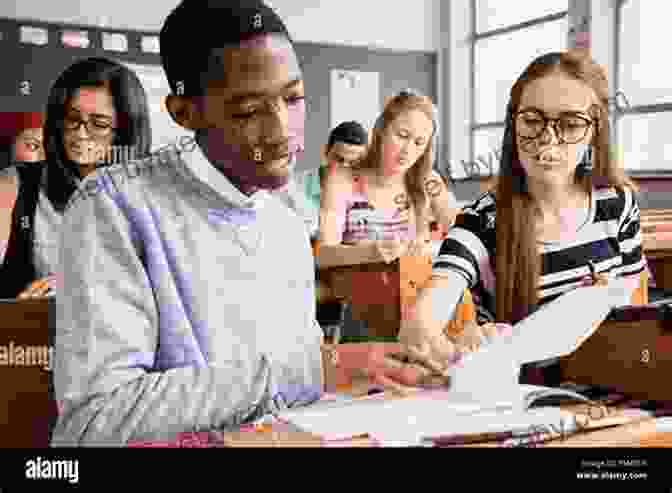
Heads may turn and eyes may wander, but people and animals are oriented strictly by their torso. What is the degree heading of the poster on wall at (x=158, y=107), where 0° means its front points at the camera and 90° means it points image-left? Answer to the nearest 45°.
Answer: approximately 0°

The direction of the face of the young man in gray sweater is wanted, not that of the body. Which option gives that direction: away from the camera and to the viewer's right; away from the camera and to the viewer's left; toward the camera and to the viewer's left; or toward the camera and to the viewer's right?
toward the camera and to the viewer's right
